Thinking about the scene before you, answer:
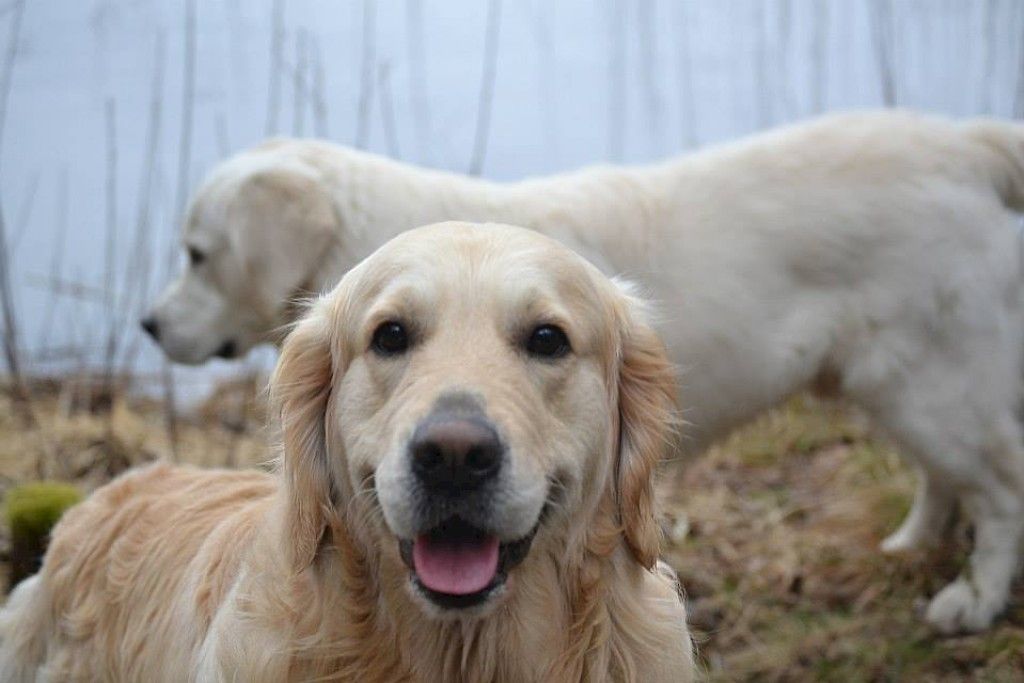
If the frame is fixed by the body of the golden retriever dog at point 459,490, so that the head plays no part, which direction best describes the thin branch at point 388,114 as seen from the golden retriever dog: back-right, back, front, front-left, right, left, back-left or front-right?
back-left

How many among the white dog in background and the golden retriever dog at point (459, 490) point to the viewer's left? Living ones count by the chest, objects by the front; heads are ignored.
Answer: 1

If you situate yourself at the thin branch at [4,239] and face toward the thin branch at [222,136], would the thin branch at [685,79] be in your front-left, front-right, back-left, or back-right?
front-right

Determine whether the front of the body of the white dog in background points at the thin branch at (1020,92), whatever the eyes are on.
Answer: no

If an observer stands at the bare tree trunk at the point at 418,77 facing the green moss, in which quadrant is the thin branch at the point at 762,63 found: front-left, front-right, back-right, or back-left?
back-left

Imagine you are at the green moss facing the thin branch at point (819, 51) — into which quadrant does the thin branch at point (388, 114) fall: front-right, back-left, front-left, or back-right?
front-left

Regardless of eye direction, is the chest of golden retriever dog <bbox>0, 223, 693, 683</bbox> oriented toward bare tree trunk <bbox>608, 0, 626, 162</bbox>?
no

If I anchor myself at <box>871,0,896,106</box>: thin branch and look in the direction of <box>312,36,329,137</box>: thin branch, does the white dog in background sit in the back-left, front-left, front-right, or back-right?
front-left

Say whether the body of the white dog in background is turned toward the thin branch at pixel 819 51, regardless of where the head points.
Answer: no

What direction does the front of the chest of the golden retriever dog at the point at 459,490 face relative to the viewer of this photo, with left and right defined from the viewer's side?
facing the viewer and to the right of the viewer

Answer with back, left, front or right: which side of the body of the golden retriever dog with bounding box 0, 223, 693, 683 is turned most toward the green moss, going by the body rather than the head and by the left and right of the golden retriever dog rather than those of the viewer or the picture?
back

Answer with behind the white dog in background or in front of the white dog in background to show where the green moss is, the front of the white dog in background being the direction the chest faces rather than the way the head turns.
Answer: in front

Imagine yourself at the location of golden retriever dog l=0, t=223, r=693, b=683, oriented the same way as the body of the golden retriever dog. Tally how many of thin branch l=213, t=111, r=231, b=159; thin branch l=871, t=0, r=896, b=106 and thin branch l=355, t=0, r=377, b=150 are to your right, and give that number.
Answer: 0

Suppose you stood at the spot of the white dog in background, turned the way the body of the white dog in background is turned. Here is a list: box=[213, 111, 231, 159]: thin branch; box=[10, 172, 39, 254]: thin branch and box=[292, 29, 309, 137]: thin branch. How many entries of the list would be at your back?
0

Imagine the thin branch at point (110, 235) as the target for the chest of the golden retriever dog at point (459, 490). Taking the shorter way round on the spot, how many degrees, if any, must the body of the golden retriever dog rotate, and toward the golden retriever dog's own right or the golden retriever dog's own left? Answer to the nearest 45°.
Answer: approximately 135° to the golden retriever dog's own left

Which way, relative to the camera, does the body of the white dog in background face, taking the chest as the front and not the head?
to the viewer's left
